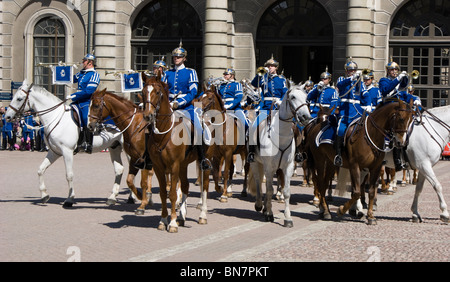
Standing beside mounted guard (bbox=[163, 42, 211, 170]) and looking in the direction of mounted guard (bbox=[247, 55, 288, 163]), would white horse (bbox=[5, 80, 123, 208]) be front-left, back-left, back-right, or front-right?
back-left

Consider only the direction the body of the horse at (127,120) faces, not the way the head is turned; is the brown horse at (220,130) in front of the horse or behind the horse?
behind

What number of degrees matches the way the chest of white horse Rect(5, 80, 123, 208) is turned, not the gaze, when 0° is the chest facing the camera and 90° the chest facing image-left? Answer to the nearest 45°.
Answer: approximately 45°

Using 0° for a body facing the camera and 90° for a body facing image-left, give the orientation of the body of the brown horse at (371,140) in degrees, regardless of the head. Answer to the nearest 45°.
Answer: approximately 315°

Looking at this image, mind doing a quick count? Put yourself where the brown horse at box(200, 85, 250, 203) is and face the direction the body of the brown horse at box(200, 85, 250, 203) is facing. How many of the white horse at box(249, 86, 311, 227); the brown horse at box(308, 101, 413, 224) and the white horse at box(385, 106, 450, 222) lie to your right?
0

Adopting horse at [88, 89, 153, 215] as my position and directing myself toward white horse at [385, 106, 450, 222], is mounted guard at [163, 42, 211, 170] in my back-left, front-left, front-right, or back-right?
front-right

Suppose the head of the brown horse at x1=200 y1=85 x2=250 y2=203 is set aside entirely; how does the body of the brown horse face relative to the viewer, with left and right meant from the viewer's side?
facing the viewer and to the left of the viewer

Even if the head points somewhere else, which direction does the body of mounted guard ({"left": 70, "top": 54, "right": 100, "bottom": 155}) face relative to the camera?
to the viewer's left

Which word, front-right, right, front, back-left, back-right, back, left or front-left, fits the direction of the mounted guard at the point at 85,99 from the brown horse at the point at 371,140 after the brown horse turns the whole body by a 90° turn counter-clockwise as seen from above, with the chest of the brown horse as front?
back-left

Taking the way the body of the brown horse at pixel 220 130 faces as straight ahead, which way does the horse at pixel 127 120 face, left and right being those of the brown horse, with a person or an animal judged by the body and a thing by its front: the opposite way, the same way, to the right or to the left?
the same way

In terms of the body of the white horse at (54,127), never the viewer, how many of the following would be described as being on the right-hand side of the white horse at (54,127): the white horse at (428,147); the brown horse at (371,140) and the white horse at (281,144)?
0

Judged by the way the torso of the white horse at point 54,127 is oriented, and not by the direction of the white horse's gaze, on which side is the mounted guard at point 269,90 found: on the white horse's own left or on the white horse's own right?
on the white horse's own left

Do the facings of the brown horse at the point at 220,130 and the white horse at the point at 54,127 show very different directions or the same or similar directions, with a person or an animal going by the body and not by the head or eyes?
same or similar directions
